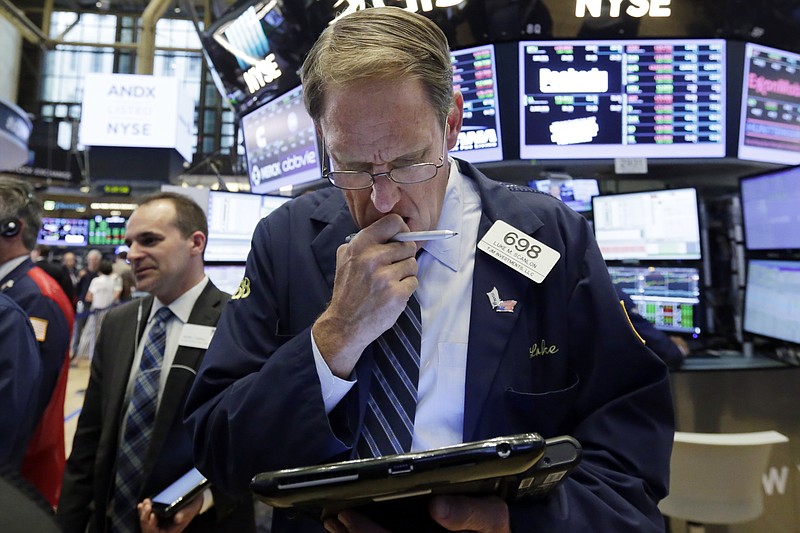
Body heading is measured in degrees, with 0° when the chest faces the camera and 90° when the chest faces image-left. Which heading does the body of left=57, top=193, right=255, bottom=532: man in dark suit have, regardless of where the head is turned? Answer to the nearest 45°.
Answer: approximately 45°

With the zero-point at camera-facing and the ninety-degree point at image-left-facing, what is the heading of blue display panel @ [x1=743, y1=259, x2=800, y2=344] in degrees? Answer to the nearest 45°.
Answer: approximately 45°

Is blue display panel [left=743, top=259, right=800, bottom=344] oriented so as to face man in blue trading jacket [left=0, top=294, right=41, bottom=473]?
yes

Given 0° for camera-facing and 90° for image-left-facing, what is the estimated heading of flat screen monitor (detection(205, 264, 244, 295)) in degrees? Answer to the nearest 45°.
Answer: approximately 0°

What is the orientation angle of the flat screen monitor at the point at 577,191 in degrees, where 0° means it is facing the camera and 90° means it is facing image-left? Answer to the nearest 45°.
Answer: approximately 0°

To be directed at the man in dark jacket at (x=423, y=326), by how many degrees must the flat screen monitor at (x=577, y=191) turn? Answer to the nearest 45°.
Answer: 0° — it already faces them

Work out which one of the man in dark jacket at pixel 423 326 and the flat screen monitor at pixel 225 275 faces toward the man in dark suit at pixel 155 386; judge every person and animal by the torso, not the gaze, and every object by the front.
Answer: the flat screen monitor
